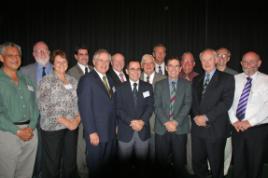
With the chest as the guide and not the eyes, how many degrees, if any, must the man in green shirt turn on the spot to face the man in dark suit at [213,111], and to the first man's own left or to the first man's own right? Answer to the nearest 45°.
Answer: approximately 45° to the first man's own left

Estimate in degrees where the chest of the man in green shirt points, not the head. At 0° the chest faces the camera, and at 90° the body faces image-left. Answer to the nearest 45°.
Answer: approximately 315°

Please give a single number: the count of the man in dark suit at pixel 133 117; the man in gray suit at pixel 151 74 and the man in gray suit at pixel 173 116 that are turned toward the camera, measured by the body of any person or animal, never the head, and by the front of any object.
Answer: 3

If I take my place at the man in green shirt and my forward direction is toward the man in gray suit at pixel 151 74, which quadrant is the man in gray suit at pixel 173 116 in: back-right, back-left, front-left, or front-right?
front-right

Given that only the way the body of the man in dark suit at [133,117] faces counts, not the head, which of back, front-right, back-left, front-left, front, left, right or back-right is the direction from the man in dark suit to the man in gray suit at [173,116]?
left

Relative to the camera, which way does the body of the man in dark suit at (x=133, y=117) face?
toward the camera

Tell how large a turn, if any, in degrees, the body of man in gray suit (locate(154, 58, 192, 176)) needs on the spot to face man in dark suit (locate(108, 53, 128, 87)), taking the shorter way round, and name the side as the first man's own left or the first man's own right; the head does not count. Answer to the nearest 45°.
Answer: approximately 135° to the first man's own right

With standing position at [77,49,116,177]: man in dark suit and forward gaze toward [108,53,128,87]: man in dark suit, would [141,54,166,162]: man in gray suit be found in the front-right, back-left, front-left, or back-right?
front-right

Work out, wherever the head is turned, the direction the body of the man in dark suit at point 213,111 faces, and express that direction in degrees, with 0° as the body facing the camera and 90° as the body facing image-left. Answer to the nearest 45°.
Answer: approximately 45°

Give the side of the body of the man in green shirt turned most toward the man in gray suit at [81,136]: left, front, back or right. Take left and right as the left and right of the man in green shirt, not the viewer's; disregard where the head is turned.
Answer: left

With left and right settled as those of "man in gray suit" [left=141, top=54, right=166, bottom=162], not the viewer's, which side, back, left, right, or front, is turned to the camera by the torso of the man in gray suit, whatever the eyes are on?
front

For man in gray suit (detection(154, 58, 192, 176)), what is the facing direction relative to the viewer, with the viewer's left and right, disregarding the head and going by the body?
facing the viewer
